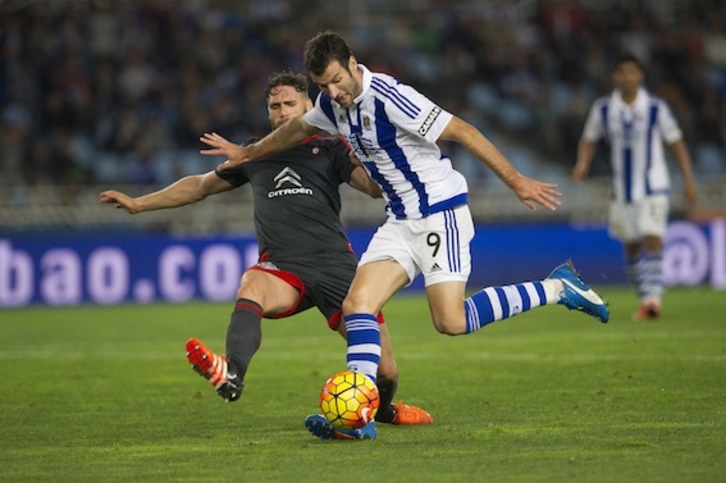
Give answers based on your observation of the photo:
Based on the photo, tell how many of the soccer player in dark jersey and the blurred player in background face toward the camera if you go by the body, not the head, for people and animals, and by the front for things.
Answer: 2

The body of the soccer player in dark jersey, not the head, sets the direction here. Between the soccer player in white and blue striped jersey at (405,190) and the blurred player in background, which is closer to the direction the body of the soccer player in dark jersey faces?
the soccer player in white and blue striped jersey

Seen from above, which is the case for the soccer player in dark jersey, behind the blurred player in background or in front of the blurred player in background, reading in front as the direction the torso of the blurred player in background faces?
in front

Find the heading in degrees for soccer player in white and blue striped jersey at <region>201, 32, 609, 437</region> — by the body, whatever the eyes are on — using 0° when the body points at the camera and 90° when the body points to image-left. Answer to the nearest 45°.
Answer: approximately 45°

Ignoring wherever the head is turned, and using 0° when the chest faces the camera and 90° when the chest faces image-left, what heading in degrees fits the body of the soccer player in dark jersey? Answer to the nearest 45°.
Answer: approximately 0°
